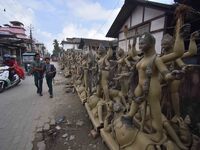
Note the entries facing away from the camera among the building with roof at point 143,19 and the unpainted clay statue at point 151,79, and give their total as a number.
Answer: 0

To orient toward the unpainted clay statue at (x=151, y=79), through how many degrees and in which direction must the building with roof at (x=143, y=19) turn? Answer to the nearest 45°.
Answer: approximately 45° to its left

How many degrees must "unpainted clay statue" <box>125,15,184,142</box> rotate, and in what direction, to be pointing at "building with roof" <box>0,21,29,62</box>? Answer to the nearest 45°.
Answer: approximately 90° to its right

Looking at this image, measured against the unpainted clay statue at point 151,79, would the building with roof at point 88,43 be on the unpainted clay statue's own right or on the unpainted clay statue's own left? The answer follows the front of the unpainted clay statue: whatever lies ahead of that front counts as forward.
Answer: on the unpainted clay statue's own right

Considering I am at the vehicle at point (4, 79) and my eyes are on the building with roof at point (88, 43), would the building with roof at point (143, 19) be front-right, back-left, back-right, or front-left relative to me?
front-right

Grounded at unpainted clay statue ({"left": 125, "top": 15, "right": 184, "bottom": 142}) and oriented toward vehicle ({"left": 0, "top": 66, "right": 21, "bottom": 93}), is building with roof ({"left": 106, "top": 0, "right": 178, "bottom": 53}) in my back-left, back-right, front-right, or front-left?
front-right

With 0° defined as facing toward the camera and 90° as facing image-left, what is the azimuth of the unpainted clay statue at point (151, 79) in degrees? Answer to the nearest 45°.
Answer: approximately 45°

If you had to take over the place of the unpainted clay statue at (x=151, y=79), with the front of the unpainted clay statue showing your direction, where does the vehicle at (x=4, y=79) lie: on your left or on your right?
on your right

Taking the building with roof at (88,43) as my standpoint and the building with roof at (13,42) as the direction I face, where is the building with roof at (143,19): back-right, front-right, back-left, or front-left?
back-left

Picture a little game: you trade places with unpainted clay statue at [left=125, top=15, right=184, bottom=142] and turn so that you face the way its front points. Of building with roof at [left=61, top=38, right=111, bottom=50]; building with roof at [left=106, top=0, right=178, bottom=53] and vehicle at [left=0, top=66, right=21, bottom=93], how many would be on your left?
0

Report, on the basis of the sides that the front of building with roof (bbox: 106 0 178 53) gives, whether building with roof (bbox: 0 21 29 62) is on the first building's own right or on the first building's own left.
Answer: on the first building's own right

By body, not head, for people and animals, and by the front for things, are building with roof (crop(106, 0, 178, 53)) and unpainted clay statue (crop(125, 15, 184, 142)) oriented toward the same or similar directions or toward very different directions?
same or similar directions

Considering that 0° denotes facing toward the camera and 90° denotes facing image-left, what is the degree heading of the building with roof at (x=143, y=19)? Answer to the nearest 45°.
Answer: approximately 45°

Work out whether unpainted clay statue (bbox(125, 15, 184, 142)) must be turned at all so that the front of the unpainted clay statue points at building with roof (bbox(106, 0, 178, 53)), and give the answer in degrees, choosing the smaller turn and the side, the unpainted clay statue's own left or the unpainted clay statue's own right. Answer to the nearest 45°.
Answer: approximately 135° to the unpainted clay statue's own right

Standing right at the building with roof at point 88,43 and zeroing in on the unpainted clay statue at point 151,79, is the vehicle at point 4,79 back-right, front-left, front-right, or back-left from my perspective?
front-right
